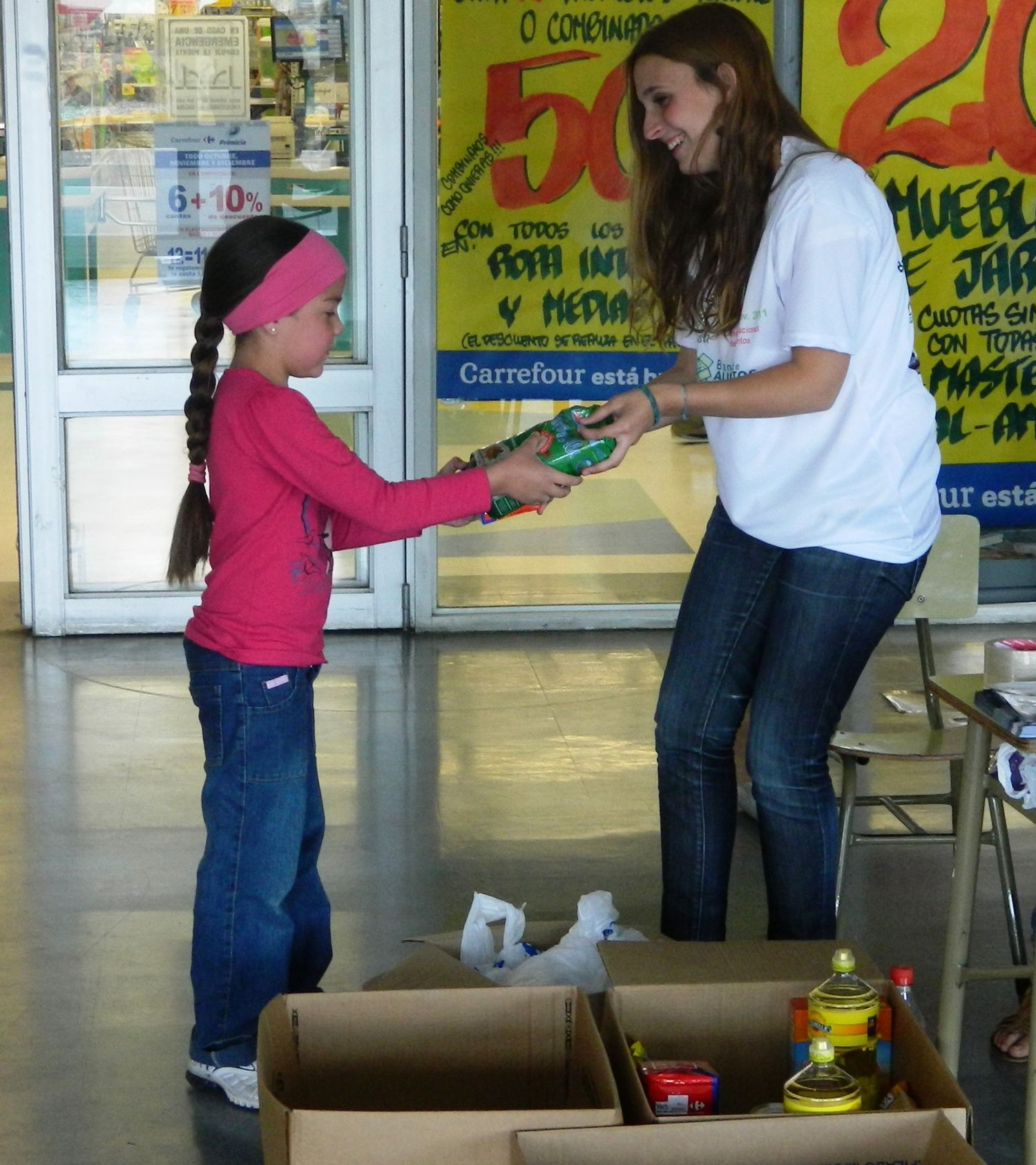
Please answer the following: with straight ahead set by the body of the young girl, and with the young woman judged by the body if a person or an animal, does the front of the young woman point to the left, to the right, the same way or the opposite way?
the opposite way

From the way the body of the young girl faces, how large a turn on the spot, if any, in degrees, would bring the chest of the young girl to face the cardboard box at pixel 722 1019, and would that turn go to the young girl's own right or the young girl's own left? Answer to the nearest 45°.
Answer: approximately 45° to the young girl's own right

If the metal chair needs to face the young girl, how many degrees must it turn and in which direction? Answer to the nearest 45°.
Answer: approximately 90° to its right

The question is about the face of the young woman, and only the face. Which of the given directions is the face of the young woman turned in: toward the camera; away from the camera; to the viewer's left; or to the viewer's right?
to the viewer's left

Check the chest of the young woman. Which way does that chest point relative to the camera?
to the viewer's left

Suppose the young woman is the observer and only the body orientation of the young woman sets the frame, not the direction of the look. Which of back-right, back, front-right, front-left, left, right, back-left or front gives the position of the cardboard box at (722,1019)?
left

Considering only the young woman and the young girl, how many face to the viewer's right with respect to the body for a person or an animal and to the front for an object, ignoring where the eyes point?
1

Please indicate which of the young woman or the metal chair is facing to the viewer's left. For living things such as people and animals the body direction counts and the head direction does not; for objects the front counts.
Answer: the young woman

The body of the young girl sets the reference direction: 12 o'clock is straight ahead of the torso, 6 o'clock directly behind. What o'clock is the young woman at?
The young woman is roughly at 12 o'clock from the young girl.

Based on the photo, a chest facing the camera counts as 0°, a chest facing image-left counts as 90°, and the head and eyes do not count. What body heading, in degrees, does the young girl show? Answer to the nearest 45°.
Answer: approximately 270°
